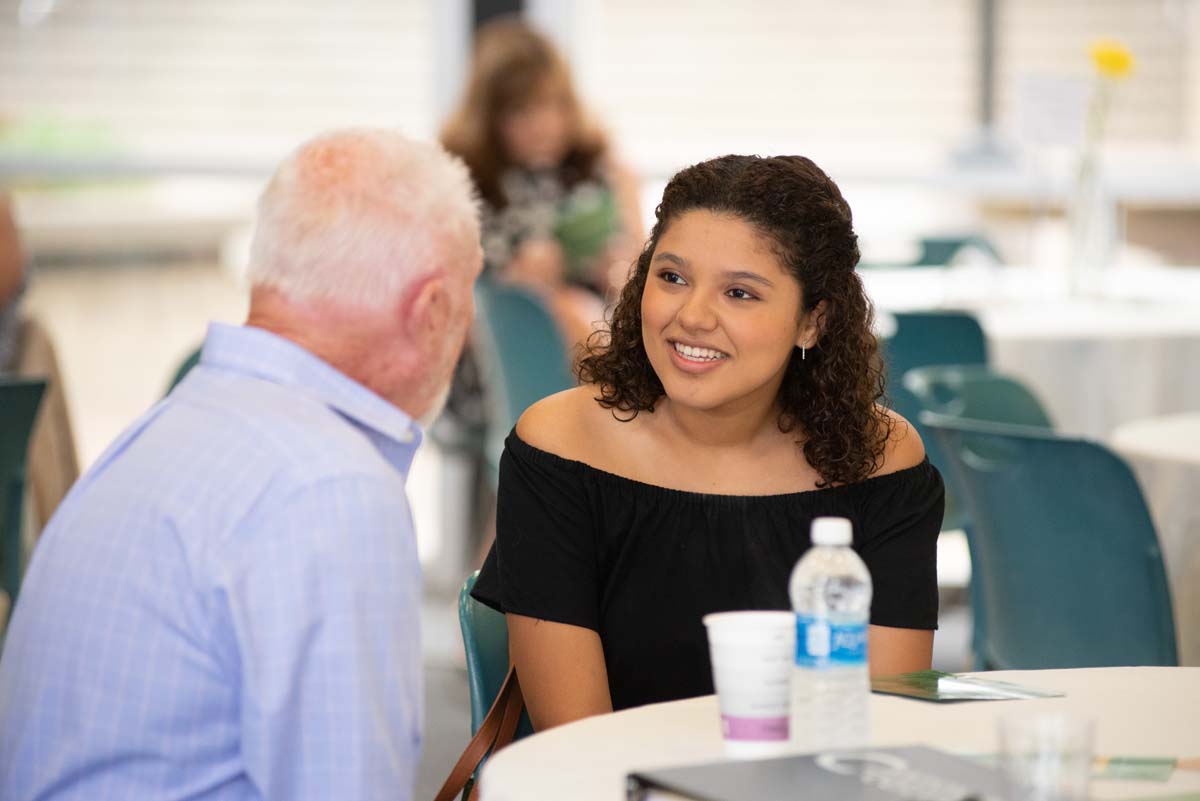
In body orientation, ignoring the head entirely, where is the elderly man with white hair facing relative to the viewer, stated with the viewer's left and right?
facing away from the viewer and to the right of the viewer

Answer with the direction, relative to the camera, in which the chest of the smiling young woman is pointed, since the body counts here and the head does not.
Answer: toward the camera

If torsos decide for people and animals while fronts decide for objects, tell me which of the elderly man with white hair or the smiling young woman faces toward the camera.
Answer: the smiling young woman

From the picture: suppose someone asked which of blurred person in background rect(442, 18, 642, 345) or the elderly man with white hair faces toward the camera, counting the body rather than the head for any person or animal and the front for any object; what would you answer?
the blurred person in background

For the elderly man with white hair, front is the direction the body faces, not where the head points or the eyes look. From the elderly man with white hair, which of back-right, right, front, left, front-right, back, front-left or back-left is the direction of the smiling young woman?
front

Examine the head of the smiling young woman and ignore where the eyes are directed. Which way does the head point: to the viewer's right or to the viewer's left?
to the viewer's left

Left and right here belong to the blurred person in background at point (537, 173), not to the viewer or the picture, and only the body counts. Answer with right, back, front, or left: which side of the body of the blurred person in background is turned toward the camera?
front

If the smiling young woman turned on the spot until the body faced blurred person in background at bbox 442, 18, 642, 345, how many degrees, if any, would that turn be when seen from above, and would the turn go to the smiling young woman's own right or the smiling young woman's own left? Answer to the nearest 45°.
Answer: approximately 180°

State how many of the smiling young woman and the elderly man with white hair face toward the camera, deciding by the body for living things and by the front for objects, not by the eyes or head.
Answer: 1

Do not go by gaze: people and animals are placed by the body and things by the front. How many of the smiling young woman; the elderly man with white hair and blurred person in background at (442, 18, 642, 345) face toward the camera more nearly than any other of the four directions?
2

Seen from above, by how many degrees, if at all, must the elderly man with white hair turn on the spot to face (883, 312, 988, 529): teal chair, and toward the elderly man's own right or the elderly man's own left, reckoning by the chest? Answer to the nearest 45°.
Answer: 0° — they already face it

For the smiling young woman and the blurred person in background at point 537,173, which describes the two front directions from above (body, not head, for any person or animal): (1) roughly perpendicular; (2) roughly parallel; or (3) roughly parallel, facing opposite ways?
roughly parallel

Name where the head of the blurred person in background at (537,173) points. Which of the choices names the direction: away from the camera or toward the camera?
toward the camera
